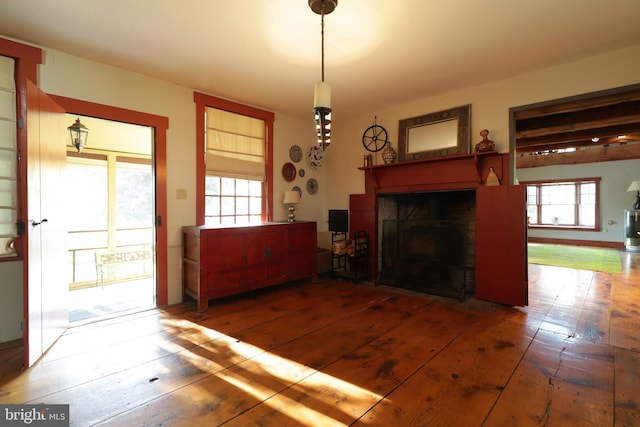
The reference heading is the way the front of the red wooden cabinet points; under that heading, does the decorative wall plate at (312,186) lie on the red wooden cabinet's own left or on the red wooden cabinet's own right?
on the red wooden cabinet's own left

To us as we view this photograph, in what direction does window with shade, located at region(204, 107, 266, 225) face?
facing the viewer and to the right of the viewer

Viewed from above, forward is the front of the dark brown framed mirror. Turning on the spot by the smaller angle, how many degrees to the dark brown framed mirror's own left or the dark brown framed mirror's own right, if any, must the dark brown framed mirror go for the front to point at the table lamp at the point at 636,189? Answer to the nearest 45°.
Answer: approximately 180°

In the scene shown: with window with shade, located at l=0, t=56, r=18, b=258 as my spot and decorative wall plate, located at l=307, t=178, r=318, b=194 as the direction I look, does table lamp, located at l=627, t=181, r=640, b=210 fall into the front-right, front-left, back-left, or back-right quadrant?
front-right

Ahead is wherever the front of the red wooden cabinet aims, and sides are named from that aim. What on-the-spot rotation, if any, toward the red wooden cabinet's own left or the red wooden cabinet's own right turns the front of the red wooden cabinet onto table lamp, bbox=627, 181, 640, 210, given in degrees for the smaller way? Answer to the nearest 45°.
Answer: approximately 45° to the red wooden cabinet's own left

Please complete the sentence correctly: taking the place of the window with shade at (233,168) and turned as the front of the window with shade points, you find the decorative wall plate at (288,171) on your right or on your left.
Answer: on your left

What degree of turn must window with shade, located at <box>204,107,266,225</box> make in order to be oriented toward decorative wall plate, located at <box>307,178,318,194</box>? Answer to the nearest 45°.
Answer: approximately 90° to its left

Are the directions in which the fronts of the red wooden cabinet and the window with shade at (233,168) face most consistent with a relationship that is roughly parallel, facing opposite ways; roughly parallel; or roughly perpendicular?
roughly parallel

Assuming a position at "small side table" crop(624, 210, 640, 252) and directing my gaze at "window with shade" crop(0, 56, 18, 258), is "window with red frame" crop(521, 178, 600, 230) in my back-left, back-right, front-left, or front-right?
back-right

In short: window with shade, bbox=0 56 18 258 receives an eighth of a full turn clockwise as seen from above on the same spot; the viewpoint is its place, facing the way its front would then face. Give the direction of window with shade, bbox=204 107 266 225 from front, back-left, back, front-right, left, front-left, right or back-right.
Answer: left

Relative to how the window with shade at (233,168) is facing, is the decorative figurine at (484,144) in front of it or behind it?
in front

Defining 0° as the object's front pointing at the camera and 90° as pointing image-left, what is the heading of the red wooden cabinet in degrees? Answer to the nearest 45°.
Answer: approximately 315°

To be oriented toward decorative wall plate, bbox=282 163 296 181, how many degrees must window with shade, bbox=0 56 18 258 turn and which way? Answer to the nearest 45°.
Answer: approximately 45° to its left

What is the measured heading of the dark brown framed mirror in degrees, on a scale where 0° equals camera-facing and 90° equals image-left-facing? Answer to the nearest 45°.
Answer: approximately 45°

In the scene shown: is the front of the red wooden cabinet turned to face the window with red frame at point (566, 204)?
no

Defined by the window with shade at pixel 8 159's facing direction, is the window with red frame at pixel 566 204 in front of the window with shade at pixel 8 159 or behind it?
in front

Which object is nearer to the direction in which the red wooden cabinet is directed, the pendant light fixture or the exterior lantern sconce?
the pendant light fixture
